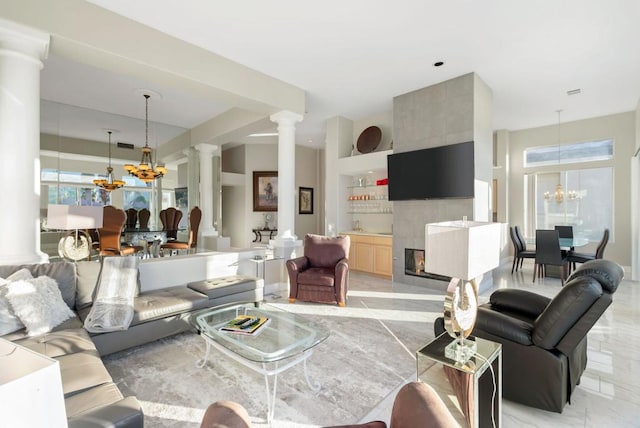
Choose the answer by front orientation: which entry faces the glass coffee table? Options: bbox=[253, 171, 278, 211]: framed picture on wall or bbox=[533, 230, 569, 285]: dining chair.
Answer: the framed picture on wall

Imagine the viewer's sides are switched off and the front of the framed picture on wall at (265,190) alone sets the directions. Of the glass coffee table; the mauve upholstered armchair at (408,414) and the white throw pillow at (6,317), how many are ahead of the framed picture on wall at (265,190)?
3

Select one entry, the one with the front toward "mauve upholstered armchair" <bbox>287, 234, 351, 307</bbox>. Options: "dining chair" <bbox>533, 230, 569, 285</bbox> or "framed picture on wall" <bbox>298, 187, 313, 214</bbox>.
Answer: the framed picture on wall

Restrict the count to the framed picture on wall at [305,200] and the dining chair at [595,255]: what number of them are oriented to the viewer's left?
1

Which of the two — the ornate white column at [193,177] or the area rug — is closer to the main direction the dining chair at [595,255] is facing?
the ornate white column

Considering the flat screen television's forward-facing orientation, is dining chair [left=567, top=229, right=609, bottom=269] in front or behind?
behind

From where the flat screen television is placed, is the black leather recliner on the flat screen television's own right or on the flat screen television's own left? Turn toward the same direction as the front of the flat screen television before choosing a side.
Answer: on the flat screen television's own left

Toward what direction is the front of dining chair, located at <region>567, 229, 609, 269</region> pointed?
to the viewer's left
